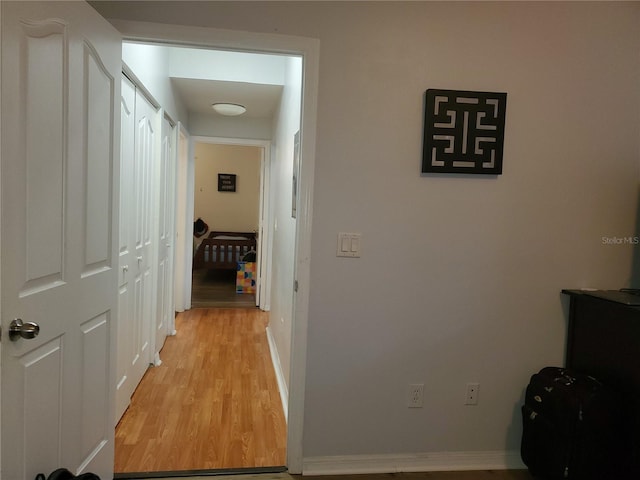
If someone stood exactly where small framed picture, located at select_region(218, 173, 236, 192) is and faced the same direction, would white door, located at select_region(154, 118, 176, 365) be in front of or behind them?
in front

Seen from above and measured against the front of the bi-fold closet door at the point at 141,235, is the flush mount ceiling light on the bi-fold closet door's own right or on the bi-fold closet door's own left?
on the bi-fold closet door's own left

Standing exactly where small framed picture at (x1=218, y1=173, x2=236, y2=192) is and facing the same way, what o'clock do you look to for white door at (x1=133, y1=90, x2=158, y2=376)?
The white door is roughly at 12 o'clock from the small framed picture.

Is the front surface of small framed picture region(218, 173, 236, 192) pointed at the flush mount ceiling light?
yes

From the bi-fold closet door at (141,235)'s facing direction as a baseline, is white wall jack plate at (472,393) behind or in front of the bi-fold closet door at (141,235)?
in front

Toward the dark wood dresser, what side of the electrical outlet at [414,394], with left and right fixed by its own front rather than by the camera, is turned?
left

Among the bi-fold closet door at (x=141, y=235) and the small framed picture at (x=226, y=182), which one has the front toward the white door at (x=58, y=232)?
the small framed picture

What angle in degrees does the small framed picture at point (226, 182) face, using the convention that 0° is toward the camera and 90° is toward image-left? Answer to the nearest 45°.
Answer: approximately 0°

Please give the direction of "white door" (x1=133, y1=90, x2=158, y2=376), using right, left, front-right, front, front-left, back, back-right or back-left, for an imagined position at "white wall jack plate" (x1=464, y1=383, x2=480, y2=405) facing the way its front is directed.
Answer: right

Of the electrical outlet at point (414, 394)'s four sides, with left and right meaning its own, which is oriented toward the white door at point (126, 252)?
right
